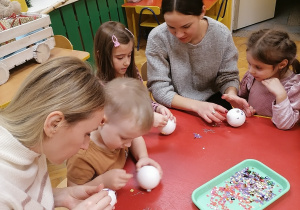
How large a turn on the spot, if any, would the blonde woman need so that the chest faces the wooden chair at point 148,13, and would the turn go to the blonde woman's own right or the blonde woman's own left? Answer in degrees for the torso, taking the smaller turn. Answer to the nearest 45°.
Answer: approximately 45° to the blonde woman's own left

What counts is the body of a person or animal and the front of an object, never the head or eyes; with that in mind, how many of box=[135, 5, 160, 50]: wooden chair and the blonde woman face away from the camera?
1

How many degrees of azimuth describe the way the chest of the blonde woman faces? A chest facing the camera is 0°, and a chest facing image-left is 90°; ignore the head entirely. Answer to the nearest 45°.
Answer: approximately 270°

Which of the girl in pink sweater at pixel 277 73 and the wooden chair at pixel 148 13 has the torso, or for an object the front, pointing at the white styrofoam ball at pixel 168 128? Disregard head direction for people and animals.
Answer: the girl in pink sweater

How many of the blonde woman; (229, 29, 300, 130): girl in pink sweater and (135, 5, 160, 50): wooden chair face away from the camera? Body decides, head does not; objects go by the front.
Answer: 1

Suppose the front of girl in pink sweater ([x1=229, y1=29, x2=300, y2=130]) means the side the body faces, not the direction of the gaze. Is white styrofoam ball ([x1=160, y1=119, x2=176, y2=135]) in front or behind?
in front

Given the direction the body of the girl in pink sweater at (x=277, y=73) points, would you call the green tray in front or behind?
in front

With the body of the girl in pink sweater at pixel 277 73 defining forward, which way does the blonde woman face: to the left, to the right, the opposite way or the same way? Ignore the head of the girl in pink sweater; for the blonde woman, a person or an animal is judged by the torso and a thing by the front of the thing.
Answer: the opposite way
